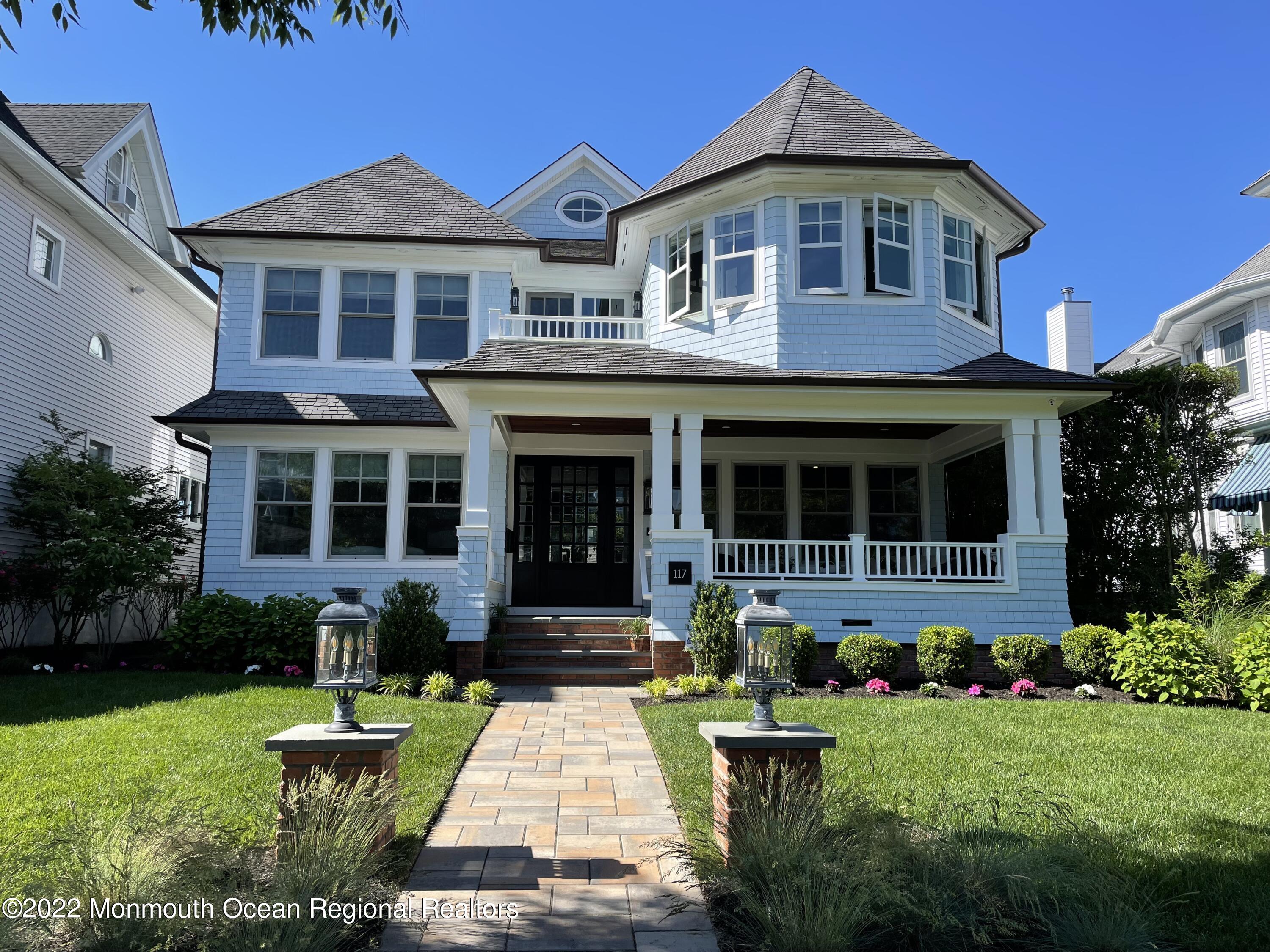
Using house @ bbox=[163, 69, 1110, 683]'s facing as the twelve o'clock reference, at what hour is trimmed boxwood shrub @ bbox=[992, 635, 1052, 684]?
The trimmed boxwood shrub is roughly at 10 o'clock from the house.

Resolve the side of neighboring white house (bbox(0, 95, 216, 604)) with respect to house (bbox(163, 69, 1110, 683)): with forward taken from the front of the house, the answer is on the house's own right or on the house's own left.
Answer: on the house's own right

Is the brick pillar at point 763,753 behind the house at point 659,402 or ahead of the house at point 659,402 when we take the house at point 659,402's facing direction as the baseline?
ahead

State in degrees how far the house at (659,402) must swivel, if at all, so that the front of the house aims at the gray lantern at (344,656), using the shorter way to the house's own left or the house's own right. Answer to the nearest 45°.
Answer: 0° — it already faces it

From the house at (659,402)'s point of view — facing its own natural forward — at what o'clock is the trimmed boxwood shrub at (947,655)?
The trimmed boxwood shrub is roughly at 10 o'clock from the house.

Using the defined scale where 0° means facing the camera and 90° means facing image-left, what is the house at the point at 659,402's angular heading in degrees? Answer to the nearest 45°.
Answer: approximately 0°

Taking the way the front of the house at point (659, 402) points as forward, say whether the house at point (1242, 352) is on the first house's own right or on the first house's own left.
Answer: on the first house's own left

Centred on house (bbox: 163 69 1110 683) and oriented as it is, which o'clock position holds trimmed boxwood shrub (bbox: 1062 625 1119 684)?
The trimmed boxwood shrub is roughly at 10 o'clock from the house.

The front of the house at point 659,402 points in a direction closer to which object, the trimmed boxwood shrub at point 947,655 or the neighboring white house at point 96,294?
the trimmed boxwood shrub

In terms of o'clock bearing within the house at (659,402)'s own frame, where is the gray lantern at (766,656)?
The gray lantern is roughly at 12 o'clock from the house.
